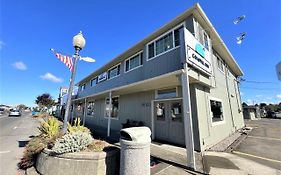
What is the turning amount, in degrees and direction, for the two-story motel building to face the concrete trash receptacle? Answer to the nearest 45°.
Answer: approximately 45° to its left

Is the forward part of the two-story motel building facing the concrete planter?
yes

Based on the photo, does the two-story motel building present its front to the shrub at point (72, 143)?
yes

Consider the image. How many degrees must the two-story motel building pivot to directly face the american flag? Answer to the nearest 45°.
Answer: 0° — it already faces it

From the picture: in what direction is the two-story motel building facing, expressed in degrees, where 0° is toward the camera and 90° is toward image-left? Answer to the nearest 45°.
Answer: approximately 45°
